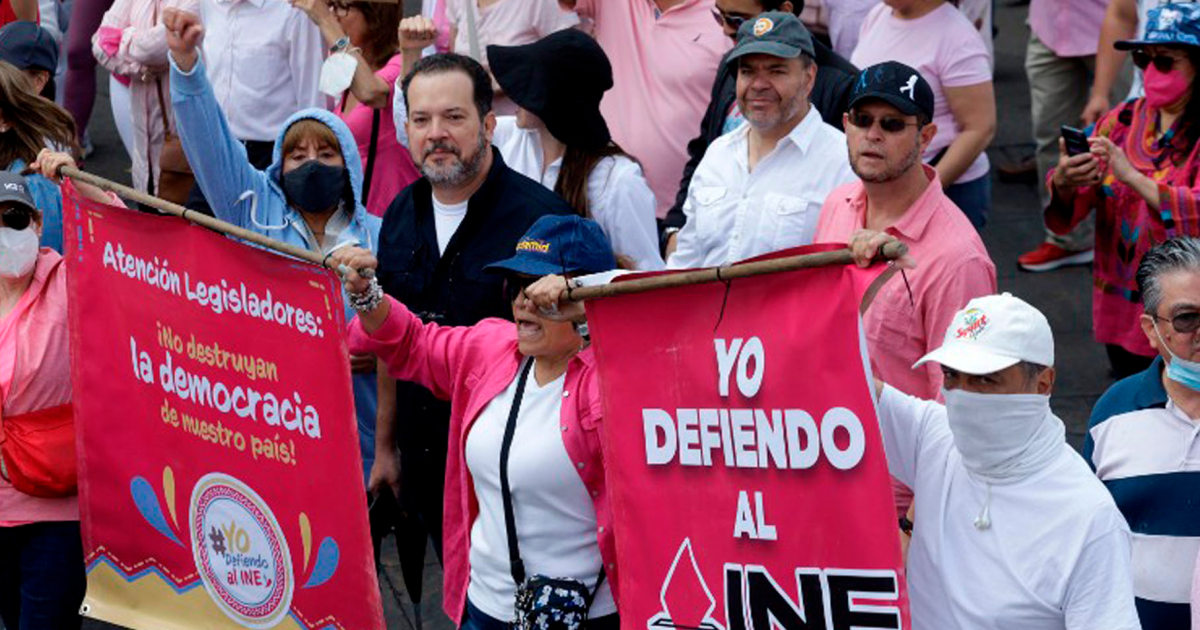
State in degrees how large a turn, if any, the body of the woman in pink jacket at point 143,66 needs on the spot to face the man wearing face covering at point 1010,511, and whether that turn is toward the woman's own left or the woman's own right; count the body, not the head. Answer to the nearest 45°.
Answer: approximately 45° to the woman's own left

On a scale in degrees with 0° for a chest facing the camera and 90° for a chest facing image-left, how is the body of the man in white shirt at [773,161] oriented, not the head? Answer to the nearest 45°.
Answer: approximately 45°

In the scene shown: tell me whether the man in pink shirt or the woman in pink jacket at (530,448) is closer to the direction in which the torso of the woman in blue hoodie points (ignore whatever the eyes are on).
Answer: the woman in pink jacket

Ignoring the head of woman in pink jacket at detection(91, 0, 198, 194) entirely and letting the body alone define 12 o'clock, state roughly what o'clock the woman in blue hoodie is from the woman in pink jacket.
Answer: The woman in blue hoodie is roughly at 10 o'clock from the woman in pink jacket.

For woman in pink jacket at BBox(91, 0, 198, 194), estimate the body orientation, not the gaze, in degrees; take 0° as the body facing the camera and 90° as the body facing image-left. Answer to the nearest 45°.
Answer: approximately 45°

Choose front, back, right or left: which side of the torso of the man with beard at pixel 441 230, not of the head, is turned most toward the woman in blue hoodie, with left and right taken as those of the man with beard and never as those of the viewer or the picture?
right

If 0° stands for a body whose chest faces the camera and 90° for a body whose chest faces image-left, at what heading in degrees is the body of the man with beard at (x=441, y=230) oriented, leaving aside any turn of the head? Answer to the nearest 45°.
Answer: approximately 45°

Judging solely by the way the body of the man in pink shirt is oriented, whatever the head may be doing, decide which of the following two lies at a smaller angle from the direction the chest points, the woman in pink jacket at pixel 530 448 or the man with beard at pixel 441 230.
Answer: the woman in pink jacket

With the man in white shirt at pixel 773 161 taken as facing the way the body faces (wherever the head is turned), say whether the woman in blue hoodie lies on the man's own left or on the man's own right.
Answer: on the man's own right
